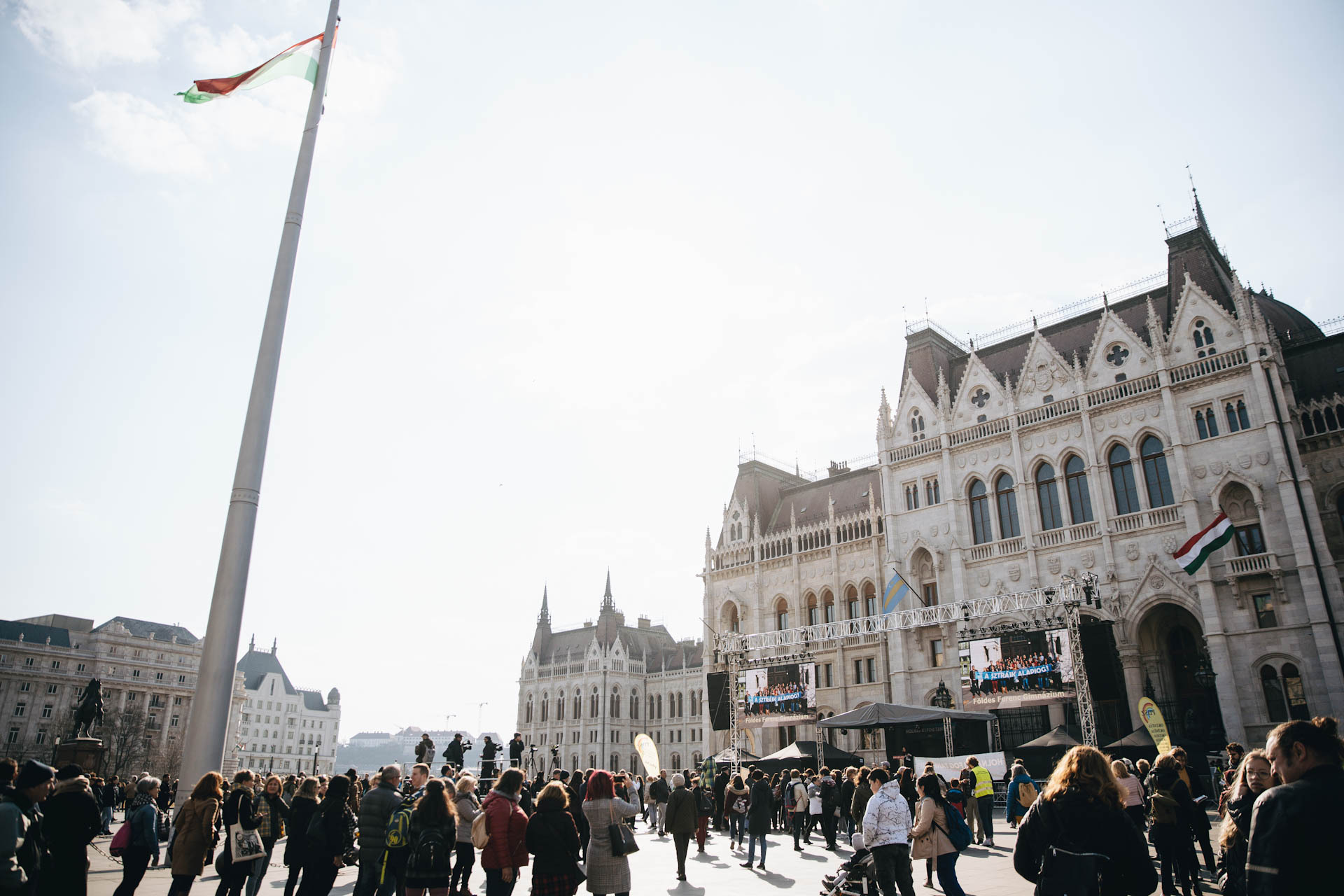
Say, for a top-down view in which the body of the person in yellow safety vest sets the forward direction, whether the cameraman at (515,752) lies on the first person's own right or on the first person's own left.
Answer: on the first person's own left

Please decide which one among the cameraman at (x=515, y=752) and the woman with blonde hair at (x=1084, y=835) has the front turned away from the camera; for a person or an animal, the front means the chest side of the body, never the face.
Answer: the woman with blonde hair

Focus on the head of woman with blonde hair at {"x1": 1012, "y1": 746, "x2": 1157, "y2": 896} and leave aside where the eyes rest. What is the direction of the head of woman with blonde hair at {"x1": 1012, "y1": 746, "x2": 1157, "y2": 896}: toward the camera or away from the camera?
away from the camera

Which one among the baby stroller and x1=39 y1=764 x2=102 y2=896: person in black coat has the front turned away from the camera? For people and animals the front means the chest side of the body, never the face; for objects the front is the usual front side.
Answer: the person in black coat

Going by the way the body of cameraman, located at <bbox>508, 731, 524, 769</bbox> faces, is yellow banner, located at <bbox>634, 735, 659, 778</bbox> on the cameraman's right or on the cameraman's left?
on the cameraman's left

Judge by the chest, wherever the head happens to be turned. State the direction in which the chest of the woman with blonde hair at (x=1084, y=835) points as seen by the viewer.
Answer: away from the camera

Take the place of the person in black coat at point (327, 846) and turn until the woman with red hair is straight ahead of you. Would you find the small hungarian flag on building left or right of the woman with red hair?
left

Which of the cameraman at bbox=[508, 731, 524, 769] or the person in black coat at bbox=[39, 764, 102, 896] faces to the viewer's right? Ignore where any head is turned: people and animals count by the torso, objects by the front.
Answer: the cameraman

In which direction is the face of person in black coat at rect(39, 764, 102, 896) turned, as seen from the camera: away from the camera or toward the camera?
away from the camera

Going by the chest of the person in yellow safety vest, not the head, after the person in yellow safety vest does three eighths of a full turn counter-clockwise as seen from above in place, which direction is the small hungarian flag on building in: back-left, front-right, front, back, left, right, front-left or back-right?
back-left

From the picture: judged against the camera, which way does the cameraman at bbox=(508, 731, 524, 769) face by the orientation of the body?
to the viewer's right

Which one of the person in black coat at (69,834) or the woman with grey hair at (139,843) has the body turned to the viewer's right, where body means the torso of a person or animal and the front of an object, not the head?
the woman with grey hair

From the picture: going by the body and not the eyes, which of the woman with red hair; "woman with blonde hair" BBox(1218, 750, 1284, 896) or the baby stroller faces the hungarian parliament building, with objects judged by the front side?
the woman with red hair

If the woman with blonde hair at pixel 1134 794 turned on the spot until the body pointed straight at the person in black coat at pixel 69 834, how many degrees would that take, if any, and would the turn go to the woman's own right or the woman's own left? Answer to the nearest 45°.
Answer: approximately 90° to the woman's own left

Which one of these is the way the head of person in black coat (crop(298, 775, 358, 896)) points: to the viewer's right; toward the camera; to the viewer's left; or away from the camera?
away from the camera
